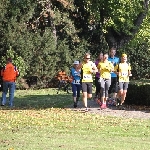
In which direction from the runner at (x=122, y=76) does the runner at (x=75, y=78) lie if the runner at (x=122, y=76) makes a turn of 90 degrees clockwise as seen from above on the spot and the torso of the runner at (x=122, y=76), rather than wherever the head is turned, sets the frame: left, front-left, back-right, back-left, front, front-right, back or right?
front

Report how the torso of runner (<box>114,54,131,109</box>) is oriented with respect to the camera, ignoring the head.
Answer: toward the camera

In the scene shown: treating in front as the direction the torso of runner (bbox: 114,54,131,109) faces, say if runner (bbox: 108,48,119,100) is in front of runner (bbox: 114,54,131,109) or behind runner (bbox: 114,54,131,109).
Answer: behind

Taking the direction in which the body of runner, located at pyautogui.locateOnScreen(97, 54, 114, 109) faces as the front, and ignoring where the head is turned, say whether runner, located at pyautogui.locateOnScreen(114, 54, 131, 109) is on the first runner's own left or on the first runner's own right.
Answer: on the first runner's own left

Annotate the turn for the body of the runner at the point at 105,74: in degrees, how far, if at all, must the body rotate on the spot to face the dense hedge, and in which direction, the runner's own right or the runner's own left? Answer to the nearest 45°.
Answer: approximately 135° to the runner's own left

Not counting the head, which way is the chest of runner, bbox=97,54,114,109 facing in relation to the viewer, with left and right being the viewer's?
facing the viewer

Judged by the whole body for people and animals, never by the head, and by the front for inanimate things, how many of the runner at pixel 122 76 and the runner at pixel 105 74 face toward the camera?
2
